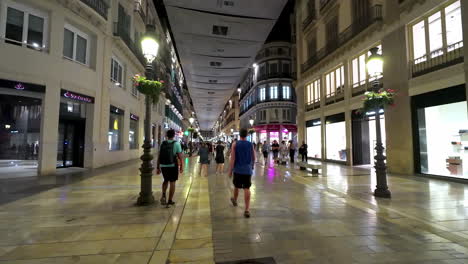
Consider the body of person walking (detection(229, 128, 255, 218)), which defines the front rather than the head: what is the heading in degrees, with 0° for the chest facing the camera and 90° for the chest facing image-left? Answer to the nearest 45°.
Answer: approximately 180°

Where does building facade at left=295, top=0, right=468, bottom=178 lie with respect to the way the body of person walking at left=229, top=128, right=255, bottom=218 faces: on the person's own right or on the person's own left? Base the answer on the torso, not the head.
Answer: on the person's own right

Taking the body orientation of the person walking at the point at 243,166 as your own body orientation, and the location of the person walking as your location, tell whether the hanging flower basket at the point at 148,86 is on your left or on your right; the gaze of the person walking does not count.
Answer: on your left

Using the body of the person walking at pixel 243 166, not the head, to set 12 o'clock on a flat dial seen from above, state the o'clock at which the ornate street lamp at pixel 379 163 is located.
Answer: The ornate street lamp is roughly at 2 o'clock from the person walking.

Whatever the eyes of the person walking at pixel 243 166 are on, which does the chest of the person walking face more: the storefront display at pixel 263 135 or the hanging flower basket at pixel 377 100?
the storefront display

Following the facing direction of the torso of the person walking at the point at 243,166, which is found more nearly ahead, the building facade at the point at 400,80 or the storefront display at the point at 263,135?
the storefront display

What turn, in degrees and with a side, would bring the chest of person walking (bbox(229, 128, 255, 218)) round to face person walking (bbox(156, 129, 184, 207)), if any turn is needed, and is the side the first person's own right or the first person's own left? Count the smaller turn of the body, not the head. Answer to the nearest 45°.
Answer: approximately 90° to the first person's own left
